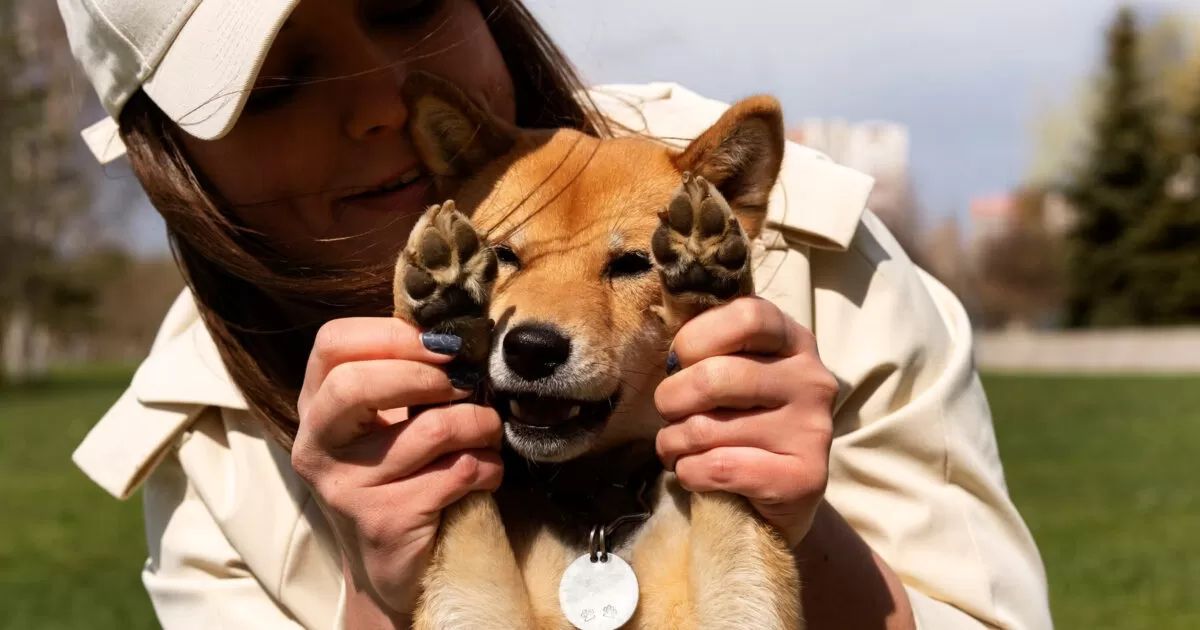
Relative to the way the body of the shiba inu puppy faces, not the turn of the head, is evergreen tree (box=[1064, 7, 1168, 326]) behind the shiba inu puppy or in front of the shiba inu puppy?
behind

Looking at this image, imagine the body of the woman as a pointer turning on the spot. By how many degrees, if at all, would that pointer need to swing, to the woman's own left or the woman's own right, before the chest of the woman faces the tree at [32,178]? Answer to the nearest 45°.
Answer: approximately 135° to the woman's own right

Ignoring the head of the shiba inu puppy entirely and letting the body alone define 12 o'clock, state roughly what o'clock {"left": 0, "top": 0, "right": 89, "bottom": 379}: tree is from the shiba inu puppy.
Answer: The tree is roughly at 5 o'clock from the shiba inu puppy.

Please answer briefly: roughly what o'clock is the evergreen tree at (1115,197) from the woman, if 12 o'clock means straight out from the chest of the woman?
The evergreen tree is roughly at 7 o'clock from the woman.

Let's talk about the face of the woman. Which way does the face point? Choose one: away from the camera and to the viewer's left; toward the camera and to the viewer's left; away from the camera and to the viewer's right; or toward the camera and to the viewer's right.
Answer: toward the camera and to the viewer's right

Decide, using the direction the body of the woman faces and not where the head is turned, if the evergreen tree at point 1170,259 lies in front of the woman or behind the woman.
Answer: behind
